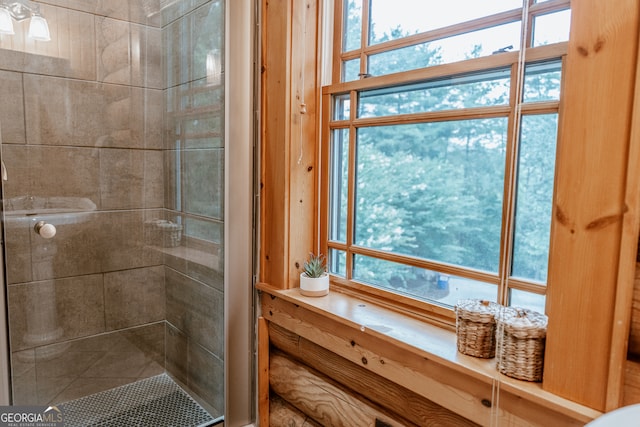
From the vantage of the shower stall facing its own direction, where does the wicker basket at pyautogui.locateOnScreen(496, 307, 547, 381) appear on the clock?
The wicker basket is roughly at 11 o'clock from the shower stall.

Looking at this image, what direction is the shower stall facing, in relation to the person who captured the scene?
facing the viewer

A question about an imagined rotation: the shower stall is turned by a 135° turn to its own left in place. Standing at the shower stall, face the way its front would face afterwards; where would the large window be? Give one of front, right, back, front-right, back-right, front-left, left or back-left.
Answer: right

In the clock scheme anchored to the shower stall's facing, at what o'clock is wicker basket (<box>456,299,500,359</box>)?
The wicker basket is roughly at 11 o'clock from the shower stall.

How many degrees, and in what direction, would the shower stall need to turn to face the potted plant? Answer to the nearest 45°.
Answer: approximately 45° to its left
